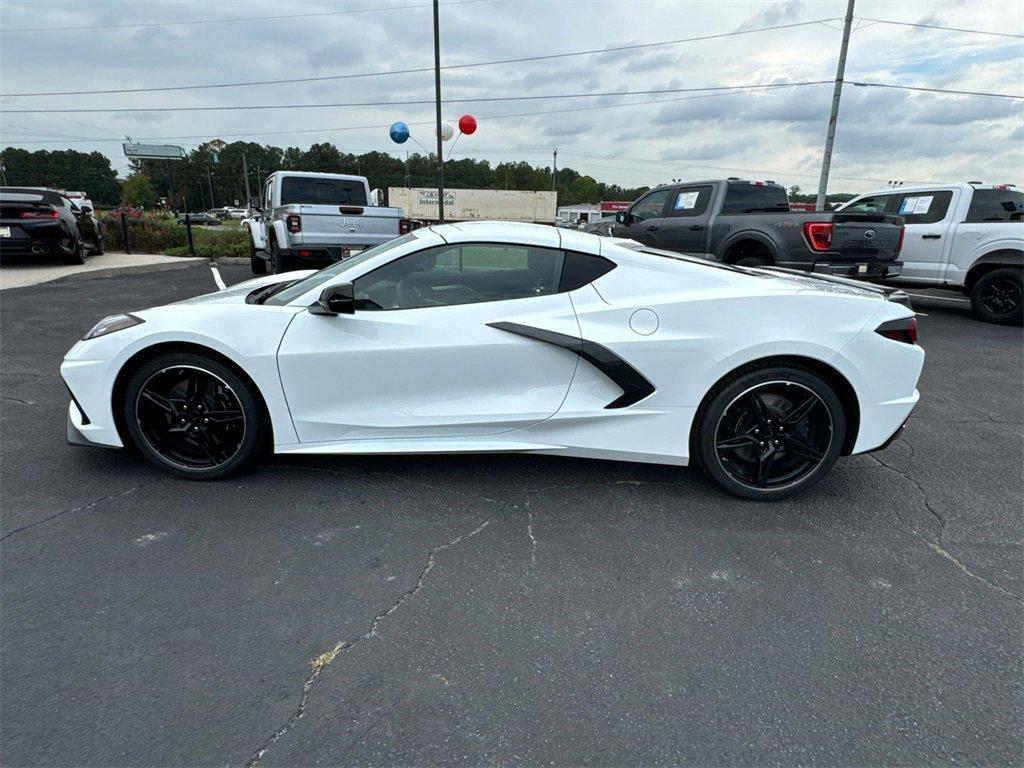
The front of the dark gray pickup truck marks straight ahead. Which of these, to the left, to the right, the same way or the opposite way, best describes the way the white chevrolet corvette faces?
to the left

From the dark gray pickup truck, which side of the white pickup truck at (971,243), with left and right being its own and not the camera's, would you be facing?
left

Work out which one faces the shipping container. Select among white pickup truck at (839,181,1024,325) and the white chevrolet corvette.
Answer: the white pickup truck

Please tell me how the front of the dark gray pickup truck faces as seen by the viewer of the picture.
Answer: facing away from the viewer and to the left of the viewer

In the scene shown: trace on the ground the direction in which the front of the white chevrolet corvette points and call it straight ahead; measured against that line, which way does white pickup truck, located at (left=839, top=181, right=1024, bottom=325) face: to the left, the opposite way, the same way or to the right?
to the right

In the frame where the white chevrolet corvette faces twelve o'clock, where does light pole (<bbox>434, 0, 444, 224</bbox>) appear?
The light pole is roughly at 3 o'clock from the white chevrolet corvette.

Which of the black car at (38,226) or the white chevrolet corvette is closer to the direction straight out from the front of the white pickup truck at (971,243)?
the black car

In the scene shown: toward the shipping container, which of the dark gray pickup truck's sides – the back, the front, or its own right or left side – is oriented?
front

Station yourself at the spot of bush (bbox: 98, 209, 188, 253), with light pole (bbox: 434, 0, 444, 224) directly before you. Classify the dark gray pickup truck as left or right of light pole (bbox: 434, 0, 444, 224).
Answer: right

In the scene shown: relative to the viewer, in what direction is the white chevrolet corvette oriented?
to the viewer's left

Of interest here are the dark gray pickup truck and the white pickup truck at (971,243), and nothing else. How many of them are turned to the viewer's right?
0

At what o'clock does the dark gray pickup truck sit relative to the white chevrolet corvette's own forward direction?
The dark gray pickup truck is roughly at 4 o'clock from the white chevrolet corvette.

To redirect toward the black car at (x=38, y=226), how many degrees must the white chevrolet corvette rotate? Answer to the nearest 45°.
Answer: approximately 45° to its right

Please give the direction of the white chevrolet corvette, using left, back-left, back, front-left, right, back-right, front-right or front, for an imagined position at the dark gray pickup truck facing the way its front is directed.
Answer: back-left

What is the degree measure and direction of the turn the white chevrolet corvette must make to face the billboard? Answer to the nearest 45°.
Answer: approximately 45° to its right
